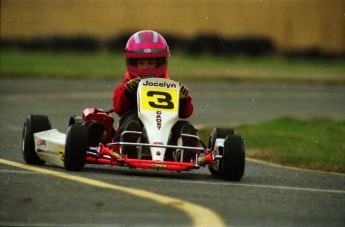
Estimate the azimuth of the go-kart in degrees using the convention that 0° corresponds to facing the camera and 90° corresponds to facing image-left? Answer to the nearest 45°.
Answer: approximately 0°
